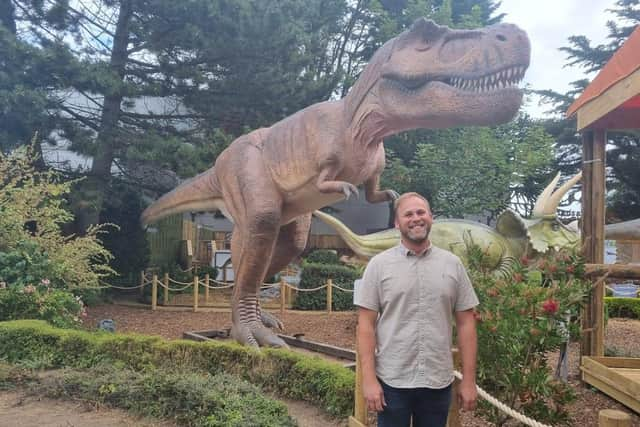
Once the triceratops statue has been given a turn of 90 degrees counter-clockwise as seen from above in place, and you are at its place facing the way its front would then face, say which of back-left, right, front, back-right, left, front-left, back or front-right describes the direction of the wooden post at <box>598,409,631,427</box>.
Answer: back

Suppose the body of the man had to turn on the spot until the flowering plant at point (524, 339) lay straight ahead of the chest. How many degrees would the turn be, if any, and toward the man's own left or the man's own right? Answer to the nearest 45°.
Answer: approximately 135° to the man's own left

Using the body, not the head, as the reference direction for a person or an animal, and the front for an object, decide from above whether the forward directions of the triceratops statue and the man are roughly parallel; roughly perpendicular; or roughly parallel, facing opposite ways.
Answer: roughly perpendicular

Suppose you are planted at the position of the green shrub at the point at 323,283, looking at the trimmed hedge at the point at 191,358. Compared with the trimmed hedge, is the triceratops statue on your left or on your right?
left

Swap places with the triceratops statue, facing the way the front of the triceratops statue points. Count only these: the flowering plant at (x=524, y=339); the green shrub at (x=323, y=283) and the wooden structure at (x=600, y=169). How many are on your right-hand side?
2

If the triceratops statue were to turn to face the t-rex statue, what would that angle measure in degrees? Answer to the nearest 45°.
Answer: approximately 135° to its right

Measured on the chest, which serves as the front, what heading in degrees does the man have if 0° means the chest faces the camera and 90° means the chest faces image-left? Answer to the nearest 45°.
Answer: approximately 0°

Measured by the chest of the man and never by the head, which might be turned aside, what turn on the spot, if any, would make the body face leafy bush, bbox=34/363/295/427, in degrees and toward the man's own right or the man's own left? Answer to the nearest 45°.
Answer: approximately 135° to the man's own right

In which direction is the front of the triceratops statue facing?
to the viewer's right

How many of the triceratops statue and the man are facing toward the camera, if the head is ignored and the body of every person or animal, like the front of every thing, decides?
1

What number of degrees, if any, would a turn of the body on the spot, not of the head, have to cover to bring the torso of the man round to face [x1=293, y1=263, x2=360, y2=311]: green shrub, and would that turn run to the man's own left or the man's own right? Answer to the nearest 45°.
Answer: approximately 180°

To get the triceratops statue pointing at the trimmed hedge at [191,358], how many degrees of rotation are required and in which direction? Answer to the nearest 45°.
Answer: approximately 135° to its right
